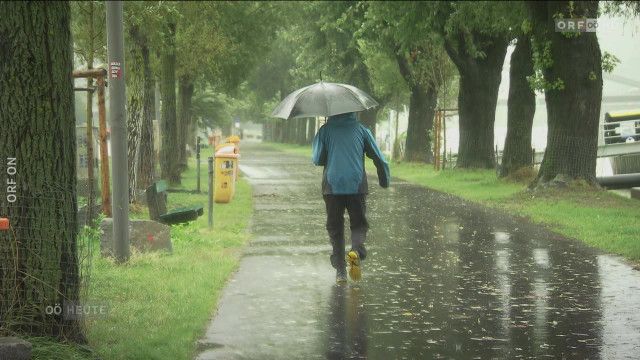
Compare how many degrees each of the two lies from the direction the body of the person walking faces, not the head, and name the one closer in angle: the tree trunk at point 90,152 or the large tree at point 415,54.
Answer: the large tree

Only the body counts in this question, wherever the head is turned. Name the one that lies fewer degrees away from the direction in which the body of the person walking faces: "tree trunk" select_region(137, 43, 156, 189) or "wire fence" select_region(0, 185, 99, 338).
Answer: the tree trunk

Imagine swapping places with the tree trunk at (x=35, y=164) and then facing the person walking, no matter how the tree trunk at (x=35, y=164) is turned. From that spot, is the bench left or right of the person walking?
left

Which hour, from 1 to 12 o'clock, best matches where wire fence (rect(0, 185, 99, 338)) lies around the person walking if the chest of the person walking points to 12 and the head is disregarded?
The wire fence is roughly at 7 o'clock from the person walking.

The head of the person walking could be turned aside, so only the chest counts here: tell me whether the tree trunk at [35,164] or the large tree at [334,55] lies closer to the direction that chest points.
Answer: the large tree

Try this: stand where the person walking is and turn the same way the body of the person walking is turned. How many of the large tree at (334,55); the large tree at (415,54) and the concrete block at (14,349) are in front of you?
2

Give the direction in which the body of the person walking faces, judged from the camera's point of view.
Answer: away from the camera

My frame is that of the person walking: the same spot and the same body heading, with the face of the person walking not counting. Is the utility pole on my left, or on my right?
on my left
